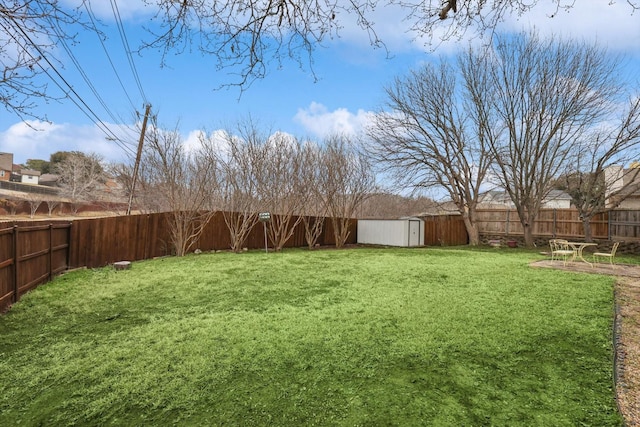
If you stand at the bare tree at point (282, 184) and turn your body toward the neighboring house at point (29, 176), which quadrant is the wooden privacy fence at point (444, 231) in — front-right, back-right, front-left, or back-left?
back-right

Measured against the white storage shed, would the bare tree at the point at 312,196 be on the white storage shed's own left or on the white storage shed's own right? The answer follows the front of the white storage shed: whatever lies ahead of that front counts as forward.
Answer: on the white storage shed's own right

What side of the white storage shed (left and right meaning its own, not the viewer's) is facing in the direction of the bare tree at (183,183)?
right

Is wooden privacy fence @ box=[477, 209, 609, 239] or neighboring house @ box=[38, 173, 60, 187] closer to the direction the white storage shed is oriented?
the wooden privacy fence

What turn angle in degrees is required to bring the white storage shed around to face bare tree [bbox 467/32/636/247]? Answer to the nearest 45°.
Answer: approximately 45° to its left

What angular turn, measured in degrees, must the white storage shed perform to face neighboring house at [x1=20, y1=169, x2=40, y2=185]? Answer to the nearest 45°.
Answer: approximately 135° to its right

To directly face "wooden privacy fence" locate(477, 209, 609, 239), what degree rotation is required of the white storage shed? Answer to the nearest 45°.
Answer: approximately 45° to its left

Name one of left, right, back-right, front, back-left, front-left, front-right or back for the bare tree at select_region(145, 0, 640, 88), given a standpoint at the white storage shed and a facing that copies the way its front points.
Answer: front-right

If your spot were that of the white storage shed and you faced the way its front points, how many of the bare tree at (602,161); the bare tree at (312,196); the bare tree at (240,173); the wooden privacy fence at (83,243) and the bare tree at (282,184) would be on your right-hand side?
4

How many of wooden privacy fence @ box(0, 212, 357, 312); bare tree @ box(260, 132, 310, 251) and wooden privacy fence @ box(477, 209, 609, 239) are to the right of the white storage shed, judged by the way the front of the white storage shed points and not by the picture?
2

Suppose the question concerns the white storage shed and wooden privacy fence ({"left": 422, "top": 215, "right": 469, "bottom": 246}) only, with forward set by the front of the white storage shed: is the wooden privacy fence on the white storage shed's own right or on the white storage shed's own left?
on the white storage shed's own left

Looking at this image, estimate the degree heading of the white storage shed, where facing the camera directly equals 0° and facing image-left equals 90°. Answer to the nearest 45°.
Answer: approximately 315°

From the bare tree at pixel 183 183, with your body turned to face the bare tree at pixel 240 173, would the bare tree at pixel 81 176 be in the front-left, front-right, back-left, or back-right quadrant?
back-left

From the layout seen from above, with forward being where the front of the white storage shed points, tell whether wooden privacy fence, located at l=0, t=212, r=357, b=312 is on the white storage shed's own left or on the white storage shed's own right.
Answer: on the white storage shed's own right

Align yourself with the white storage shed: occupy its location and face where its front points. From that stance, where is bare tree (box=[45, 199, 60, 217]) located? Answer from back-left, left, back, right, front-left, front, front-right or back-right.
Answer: back-right

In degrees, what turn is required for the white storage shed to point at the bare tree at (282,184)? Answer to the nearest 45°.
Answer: approximately 90° to its right

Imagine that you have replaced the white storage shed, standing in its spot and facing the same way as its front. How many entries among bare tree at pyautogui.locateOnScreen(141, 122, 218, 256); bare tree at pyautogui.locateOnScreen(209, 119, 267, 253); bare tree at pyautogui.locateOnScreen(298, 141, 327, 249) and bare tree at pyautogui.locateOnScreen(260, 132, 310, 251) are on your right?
4
